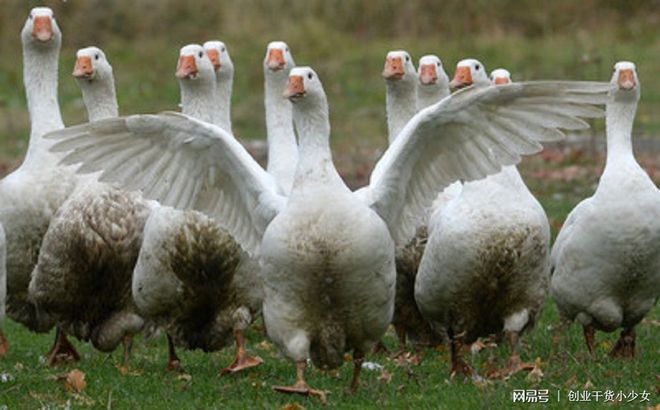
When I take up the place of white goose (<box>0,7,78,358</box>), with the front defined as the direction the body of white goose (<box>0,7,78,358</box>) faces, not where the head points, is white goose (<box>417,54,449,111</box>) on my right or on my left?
on my left

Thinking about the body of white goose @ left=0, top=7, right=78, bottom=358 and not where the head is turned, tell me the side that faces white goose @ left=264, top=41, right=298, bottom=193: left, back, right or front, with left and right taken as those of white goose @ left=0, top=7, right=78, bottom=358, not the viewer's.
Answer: left

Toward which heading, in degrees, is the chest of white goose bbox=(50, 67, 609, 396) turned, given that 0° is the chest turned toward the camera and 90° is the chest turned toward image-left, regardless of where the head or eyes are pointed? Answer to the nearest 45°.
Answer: approximately 0°
